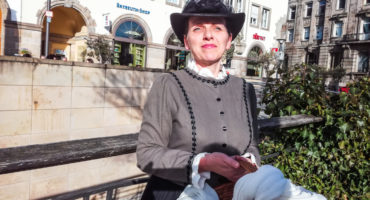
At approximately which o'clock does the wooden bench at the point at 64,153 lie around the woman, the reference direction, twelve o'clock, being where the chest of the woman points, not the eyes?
The wooden bench is roughly at 4 o'clock from the woman.

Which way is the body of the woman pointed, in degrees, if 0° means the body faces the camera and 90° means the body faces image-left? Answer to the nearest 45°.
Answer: approximately 315°

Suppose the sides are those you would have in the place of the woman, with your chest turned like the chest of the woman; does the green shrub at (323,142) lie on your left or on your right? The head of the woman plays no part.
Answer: on your left

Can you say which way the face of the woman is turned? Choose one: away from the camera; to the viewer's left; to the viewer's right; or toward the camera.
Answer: toward the camera
